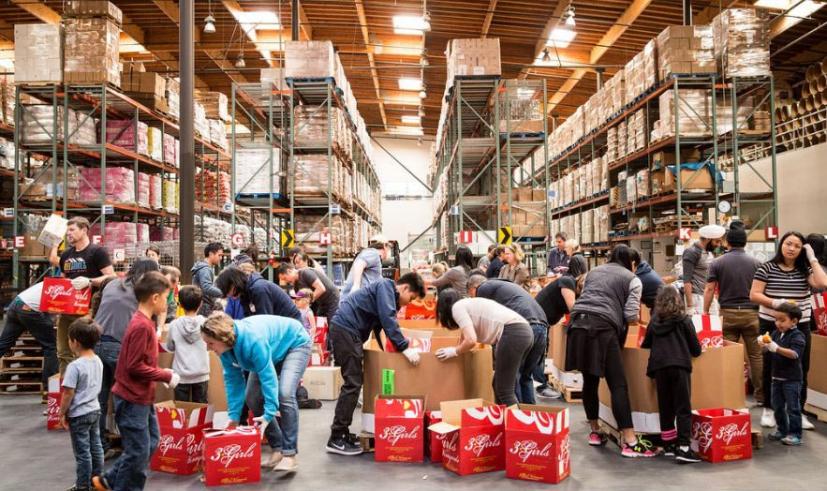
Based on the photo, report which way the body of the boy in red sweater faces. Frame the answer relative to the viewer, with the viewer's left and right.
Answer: facing to the right of the viewer

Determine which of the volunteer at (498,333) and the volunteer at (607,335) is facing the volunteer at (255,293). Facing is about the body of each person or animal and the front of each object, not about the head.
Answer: the volunteer at (498,333)

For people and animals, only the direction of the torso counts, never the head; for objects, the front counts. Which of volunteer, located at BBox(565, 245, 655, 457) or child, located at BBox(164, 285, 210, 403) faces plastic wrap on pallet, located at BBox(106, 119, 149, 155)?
the child

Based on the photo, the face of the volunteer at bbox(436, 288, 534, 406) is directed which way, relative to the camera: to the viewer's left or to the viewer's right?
to the viewer's left

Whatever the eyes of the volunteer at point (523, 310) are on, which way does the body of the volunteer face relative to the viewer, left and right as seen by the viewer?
facing to the left of the viewer

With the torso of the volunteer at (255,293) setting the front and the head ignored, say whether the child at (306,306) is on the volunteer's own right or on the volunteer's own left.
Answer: on the volunteer's own right

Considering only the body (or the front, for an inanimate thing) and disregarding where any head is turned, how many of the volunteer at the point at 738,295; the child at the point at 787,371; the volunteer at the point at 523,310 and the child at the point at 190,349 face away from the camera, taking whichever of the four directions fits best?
2

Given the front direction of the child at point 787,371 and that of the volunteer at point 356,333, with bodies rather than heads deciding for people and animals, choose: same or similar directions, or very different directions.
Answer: very different directions
